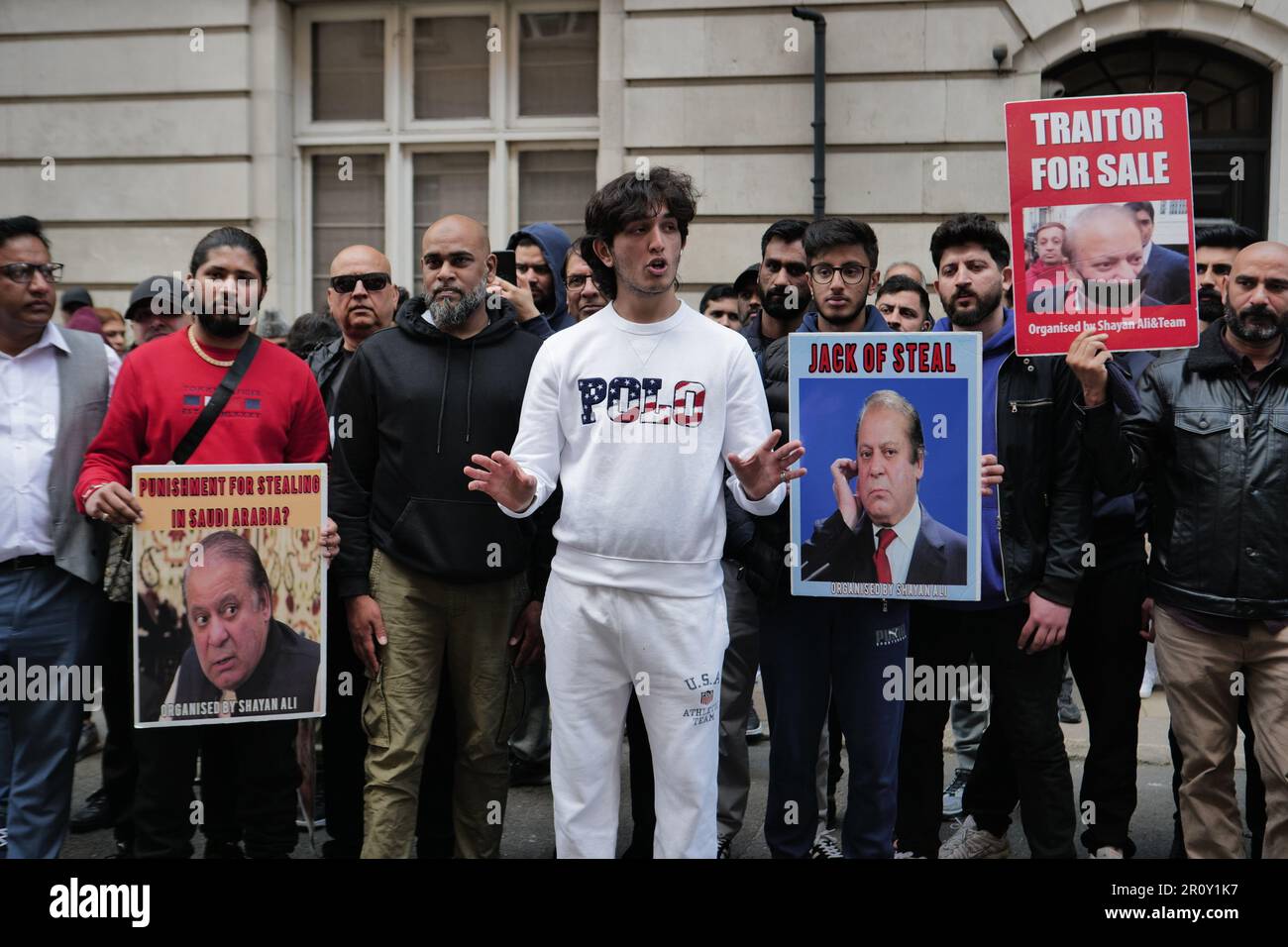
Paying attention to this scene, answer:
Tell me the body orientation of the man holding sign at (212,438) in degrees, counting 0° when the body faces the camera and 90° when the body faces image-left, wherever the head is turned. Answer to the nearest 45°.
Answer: approximately 0°

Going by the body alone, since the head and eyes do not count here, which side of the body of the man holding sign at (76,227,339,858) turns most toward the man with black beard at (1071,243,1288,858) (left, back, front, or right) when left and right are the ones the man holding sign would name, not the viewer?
left

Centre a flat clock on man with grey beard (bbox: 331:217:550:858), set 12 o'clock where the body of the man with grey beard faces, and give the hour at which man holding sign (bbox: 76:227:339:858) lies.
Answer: The man holding sign is roughly at 3 o'clock from the man with grey beard.

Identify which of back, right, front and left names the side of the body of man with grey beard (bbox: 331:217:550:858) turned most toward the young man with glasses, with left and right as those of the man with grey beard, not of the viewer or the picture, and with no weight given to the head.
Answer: left
